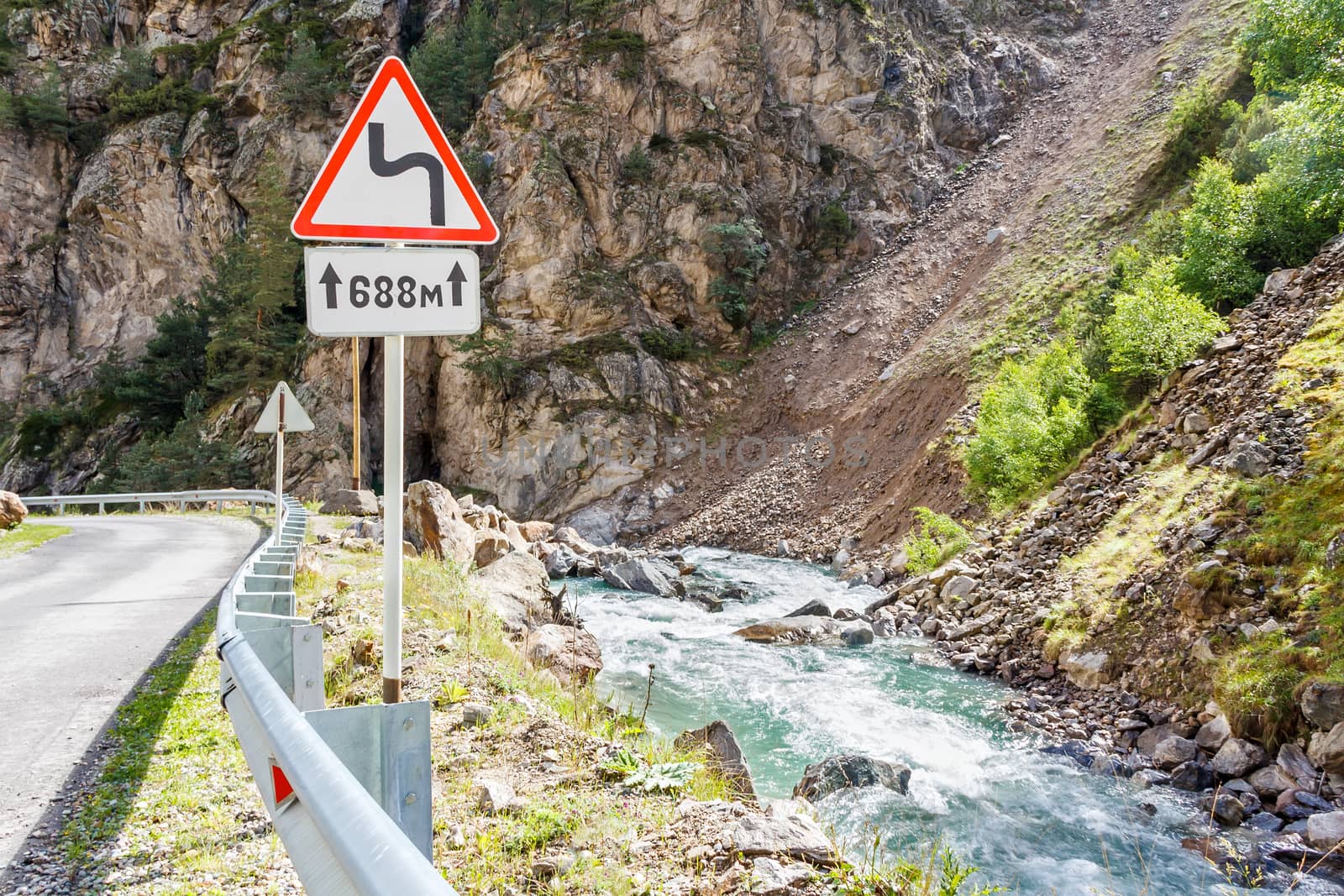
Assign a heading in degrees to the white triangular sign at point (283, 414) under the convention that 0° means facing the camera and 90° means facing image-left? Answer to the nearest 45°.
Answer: approximately 180°

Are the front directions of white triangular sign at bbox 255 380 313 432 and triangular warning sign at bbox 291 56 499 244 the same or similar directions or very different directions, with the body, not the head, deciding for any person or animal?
very different directions

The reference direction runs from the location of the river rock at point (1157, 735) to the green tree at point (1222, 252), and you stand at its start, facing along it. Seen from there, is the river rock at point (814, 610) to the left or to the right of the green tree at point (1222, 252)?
left

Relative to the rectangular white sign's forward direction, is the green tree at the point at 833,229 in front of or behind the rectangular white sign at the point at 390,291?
behind

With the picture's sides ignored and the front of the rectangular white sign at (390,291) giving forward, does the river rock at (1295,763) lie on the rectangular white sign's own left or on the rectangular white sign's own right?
on the rectangular white sign's own left

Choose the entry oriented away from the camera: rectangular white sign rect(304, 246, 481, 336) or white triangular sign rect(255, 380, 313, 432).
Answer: the white triangular sign

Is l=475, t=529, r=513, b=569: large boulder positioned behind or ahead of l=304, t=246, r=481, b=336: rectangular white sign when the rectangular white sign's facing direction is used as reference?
behind

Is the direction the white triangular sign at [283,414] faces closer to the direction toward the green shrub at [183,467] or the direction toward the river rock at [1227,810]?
the green shrub

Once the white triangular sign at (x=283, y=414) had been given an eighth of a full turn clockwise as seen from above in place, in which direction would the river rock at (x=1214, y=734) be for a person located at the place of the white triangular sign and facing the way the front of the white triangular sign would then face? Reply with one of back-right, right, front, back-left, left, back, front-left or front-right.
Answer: right
